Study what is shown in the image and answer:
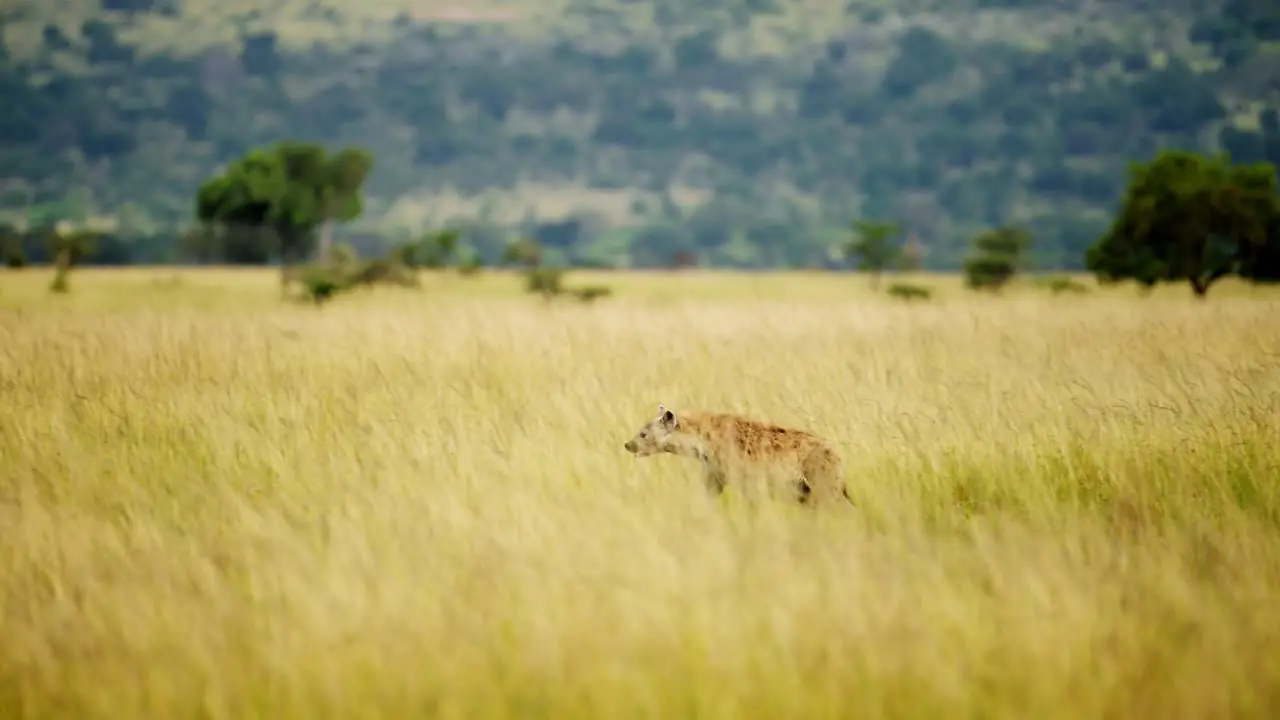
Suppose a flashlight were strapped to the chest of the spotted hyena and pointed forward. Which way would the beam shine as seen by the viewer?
to the viewer's left

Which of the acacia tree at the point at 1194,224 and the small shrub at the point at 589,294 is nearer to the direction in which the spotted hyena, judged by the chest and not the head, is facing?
the small shrub

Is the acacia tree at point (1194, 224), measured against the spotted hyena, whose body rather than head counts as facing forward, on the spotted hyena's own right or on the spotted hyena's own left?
on the spotted hyena's own right

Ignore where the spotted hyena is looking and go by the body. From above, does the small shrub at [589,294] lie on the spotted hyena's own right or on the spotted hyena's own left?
on the spotted hyena's own right

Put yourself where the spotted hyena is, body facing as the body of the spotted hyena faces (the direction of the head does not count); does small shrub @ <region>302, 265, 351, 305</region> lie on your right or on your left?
on your right
